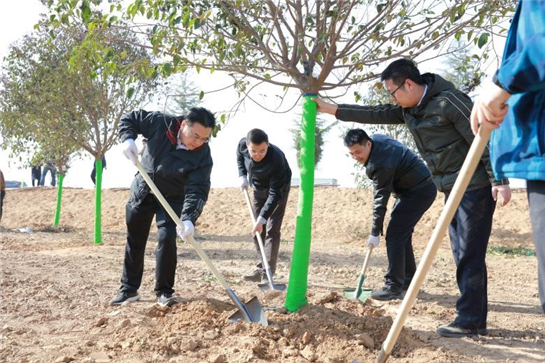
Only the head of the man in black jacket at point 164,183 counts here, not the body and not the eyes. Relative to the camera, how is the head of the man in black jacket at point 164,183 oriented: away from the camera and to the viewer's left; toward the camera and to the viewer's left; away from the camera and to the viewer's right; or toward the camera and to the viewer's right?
toward the camera and to the viewer's right

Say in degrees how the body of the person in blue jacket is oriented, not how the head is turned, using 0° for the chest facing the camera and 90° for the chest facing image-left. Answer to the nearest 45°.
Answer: approximately 90°

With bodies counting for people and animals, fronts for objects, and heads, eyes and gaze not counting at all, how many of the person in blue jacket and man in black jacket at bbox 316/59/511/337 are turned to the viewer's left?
2

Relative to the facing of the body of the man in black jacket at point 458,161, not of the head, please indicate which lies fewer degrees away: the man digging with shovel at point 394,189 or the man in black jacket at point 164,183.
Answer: the man in black jacket

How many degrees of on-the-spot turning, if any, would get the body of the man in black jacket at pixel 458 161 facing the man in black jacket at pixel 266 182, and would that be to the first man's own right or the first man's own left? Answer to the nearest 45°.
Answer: approximately 45° to the first man's own right

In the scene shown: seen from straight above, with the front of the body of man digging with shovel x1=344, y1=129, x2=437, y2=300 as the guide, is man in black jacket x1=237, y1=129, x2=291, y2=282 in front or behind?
in front

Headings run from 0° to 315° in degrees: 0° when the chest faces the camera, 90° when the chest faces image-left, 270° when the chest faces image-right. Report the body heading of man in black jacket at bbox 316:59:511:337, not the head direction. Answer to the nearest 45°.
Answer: approximately 90°

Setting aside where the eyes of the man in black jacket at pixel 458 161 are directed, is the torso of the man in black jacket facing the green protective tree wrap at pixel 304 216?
yes

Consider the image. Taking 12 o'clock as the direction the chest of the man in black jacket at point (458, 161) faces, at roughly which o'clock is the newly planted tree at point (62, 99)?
The newly planted tree is roughly at 1 o'clock from the man in black jacket.

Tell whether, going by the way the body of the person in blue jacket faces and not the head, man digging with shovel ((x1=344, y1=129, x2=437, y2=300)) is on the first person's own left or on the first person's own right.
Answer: on the first person's own right

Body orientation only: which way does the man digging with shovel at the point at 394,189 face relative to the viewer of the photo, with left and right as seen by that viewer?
facing to the left of the viewer
